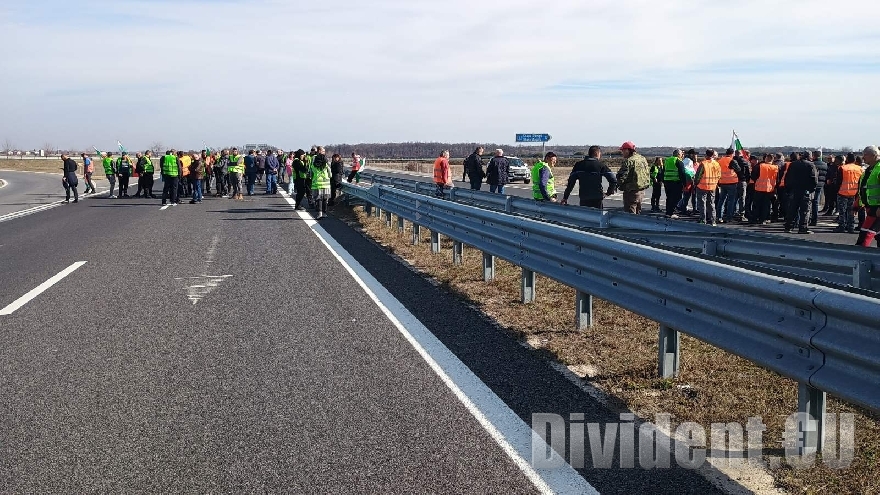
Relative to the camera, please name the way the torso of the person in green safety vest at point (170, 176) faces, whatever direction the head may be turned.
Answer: away from the camera

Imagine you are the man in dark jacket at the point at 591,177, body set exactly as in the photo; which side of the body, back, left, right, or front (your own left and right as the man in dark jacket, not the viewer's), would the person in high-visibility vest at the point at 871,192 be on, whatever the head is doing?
right

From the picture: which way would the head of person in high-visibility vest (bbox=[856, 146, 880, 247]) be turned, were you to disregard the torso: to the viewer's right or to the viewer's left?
to the viewer's left

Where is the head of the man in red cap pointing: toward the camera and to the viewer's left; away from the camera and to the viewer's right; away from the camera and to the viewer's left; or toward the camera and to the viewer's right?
toward the camera and to the viewer's left

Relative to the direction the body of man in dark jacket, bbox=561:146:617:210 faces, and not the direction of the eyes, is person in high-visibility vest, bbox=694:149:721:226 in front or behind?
in front

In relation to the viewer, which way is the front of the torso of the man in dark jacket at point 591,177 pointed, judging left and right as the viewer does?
facing away from the viewer

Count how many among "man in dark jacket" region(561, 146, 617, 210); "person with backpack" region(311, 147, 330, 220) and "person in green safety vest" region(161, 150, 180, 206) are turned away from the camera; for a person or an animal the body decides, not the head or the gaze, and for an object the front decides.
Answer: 3

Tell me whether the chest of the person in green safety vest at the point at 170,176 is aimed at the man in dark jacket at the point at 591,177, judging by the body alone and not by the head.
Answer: no

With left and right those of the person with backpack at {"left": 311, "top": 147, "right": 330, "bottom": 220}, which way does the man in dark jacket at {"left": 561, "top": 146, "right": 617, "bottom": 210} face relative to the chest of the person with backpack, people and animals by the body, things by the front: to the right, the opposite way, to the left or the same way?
the same way

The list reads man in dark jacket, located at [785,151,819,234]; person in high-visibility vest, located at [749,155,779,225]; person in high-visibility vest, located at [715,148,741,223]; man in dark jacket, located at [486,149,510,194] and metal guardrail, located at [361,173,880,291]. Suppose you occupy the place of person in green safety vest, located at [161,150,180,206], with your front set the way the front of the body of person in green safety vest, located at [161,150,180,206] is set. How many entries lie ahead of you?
0

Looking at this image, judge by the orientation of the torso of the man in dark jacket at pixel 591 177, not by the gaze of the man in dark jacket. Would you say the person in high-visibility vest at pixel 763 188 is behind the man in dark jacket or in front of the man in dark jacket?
in front

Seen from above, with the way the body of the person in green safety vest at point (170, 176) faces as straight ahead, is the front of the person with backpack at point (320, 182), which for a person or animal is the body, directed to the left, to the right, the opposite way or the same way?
the same way

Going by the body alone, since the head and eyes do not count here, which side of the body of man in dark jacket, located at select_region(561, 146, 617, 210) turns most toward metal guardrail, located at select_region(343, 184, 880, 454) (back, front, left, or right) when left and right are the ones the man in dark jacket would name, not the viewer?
back

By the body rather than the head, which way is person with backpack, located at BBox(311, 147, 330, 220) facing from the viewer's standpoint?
away from the camera

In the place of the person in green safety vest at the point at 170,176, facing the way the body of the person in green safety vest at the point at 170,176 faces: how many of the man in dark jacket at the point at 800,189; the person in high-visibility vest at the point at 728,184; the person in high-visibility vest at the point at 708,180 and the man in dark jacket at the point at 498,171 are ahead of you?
0
